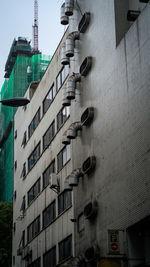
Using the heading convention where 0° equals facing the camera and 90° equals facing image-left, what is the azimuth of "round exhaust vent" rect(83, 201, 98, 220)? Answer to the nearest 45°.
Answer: approximately 45°
